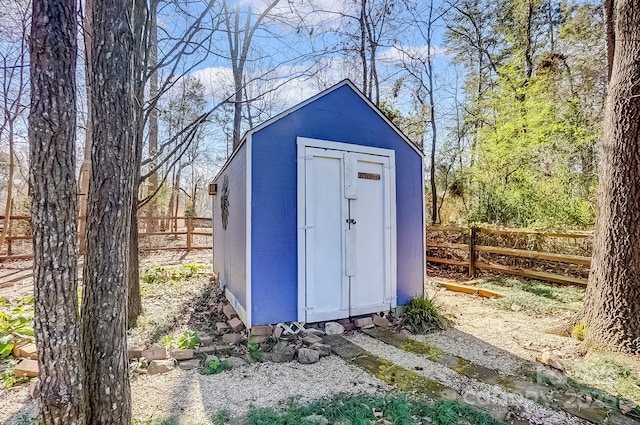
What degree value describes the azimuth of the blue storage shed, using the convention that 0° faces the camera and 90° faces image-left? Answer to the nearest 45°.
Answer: approximately 315°

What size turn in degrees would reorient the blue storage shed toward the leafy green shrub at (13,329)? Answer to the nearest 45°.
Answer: approximately 135° to its right

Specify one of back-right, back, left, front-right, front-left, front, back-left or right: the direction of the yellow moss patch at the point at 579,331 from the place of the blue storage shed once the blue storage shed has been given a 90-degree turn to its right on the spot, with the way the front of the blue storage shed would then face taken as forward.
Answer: back-left

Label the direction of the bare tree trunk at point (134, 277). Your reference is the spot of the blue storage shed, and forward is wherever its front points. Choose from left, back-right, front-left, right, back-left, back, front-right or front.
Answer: back-right

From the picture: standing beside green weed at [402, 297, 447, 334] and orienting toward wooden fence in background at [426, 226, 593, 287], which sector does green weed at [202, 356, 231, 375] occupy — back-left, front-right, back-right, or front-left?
back-left

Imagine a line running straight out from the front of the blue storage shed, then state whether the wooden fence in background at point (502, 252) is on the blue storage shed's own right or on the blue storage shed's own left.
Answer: on the blue storage shed's own left

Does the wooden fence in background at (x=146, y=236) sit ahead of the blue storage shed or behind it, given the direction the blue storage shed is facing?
behind
